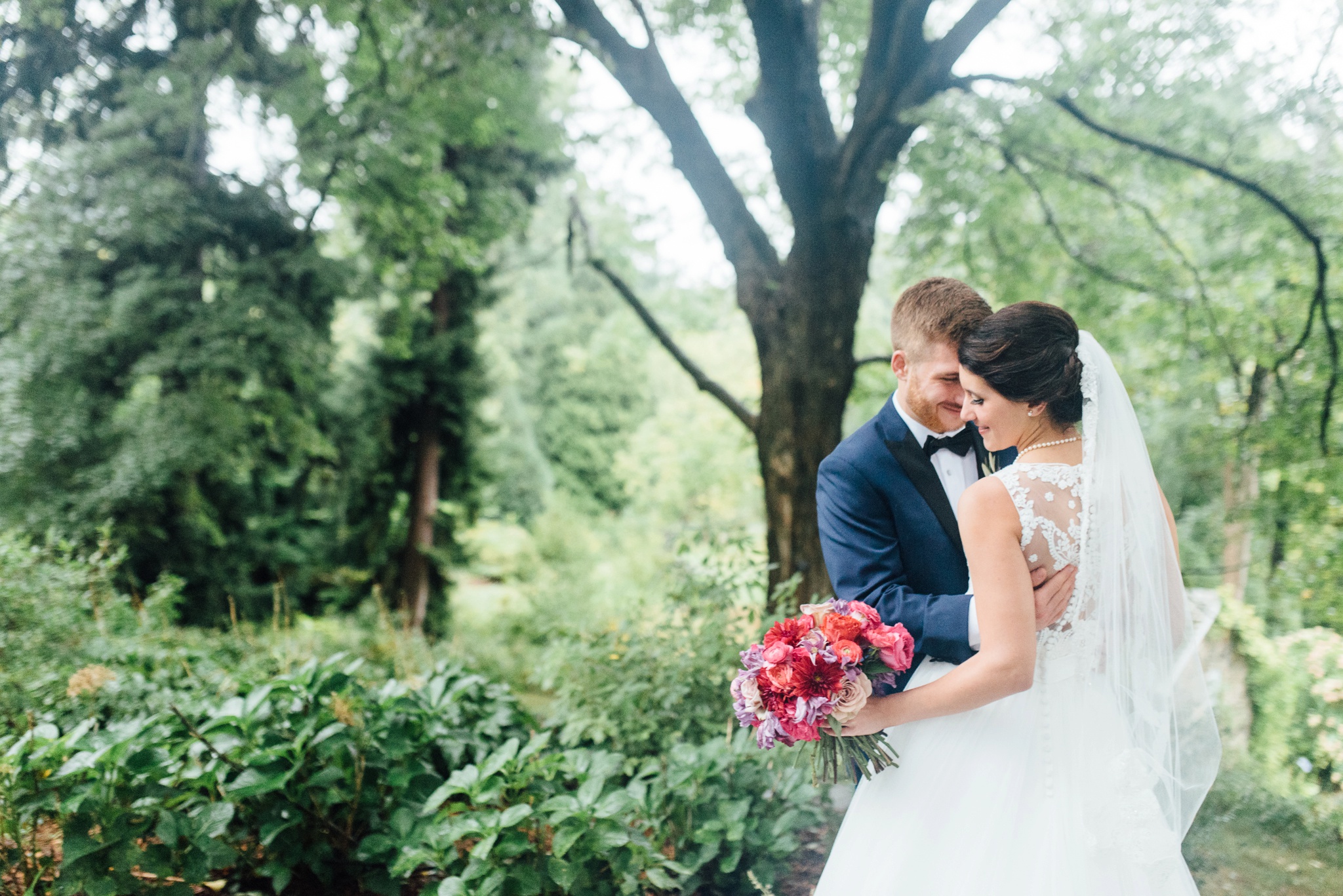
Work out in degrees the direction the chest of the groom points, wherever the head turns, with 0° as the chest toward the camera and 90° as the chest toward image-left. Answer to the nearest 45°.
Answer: approximately 315°

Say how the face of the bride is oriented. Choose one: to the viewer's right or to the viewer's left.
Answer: to the viewer's left

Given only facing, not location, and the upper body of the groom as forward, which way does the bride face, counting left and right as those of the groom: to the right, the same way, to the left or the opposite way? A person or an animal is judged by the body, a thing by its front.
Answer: the opposite way

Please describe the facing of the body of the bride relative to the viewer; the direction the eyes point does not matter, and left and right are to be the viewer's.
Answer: facing away from the viewer and to the left of the viewer

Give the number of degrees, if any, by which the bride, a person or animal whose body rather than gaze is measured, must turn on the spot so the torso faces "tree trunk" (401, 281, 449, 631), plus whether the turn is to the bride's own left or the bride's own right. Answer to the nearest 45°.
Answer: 0° — they already face it

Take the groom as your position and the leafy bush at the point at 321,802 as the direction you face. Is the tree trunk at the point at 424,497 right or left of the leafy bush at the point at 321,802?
right
